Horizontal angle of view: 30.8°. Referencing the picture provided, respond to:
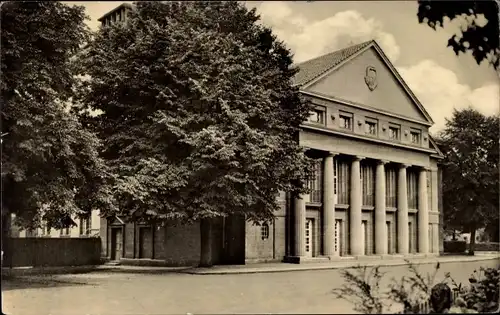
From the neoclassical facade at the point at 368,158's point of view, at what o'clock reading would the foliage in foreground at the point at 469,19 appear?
The foliage in foreground is roughly at 1 o'clock from the neoclassical facade.

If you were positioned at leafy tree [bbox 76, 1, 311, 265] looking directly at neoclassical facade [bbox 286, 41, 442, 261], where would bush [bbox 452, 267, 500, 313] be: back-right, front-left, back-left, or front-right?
back-right

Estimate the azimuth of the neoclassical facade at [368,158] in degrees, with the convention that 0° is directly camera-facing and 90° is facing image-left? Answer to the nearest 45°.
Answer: approximately 315°

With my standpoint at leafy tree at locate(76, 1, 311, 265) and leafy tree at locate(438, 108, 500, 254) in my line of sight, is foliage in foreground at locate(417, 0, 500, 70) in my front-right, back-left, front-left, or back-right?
back-right

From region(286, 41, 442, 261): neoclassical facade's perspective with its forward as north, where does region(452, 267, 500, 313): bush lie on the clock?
The bush is roughly at 1 o'clock from the neoclassical facade.

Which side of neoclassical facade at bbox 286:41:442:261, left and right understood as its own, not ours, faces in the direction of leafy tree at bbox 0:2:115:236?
right

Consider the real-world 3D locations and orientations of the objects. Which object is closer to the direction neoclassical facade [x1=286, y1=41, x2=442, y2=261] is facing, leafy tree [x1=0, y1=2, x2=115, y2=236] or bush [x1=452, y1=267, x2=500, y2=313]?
the bush

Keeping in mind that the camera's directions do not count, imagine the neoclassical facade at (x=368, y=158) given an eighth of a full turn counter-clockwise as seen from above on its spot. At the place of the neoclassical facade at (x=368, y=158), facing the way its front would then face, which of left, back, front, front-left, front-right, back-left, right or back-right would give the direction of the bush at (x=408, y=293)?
right

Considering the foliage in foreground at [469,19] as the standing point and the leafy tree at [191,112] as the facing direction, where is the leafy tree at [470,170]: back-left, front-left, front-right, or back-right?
front-right
